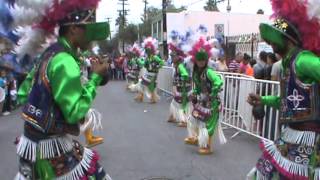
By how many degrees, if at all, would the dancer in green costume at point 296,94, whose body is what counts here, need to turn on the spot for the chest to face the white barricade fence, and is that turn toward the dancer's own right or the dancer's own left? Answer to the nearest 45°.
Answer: approximately 135° to the dancer's own right

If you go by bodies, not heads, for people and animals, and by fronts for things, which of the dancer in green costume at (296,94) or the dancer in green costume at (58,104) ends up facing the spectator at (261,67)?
the dancer in green costume at (58,104)

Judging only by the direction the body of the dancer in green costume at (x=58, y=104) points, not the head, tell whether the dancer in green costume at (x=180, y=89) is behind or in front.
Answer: in front

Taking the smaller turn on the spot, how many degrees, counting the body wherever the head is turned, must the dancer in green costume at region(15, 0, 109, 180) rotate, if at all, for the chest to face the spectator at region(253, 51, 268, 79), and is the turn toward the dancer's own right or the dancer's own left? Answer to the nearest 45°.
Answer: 0° — they already face them

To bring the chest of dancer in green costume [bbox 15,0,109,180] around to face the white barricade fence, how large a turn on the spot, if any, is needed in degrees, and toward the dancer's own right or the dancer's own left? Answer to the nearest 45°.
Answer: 0° — they already face it

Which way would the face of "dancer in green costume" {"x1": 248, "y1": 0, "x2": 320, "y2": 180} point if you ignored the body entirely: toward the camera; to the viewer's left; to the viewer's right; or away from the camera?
to the viewer's left

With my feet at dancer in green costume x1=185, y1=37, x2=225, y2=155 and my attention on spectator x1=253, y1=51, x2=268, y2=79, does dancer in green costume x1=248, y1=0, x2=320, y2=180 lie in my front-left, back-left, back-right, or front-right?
back-right

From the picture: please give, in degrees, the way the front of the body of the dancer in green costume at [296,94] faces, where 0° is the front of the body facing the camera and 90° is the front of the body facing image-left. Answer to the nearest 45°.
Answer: approximately 45°

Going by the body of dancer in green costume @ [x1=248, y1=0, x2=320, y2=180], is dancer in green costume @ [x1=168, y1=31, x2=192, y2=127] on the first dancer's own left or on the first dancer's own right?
on the first dancer's own right

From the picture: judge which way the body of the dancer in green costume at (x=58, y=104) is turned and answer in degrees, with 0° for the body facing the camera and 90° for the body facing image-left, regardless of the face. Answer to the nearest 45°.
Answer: approximately 225°

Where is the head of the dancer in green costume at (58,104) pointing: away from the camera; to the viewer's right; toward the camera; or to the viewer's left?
to the viewer's right

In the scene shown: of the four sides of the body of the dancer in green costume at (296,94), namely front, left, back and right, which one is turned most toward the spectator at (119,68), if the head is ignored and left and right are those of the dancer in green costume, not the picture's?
right

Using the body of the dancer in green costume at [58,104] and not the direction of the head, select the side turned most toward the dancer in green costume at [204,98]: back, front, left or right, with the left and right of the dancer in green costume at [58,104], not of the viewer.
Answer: front
